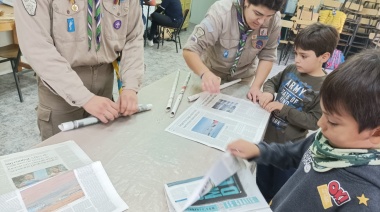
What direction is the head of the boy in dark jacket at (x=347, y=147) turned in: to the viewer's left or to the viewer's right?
to the viewer's left

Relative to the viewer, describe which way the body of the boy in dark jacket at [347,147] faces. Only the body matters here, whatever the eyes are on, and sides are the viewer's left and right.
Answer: facing the viewer and to the left of the viewer

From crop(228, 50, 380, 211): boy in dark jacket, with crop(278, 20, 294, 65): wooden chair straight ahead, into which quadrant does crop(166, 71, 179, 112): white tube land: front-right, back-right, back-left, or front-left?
front-left

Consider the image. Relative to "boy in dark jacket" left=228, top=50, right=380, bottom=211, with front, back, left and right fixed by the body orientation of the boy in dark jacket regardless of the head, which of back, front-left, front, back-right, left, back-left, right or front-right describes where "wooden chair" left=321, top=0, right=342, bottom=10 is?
back-right

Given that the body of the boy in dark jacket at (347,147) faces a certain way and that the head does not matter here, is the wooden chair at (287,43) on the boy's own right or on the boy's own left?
on the boy's own right
